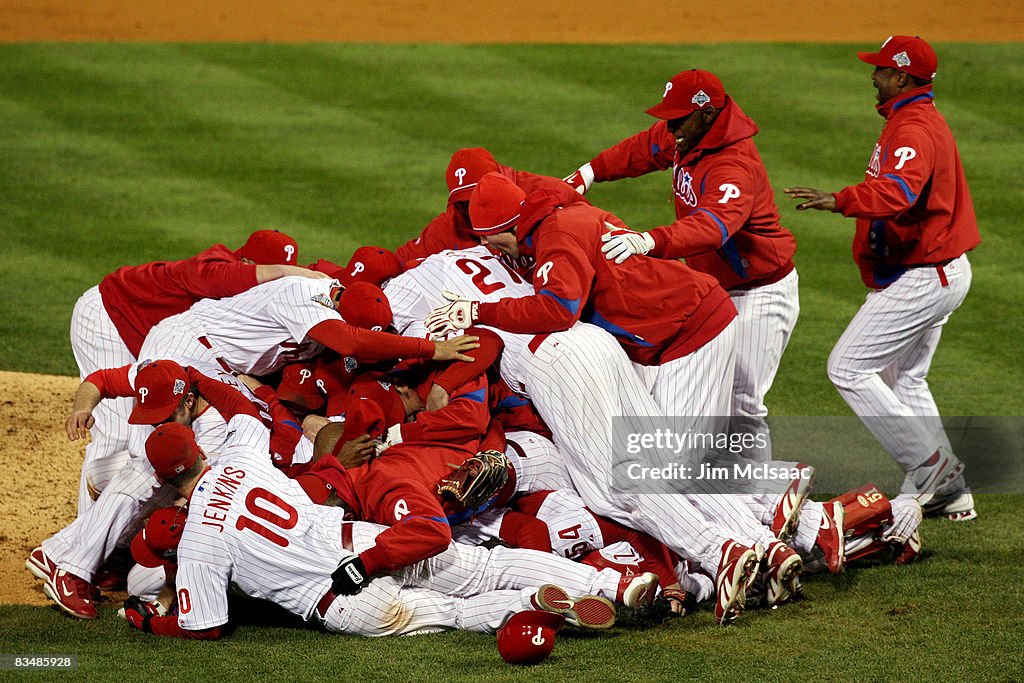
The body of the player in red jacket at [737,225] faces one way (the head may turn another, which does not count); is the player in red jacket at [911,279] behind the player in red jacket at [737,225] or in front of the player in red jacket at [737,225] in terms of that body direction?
behind

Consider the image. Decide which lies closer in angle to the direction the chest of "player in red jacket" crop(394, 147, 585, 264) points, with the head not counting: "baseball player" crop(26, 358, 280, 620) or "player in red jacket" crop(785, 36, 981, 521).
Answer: the baseball player

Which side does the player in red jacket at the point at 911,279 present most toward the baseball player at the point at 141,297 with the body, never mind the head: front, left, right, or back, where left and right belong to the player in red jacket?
front

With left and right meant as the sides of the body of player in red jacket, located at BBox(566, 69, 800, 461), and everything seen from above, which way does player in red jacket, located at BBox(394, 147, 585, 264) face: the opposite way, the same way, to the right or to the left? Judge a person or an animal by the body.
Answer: the same way

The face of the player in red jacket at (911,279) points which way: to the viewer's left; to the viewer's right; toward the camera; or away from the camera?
to the viewer's left

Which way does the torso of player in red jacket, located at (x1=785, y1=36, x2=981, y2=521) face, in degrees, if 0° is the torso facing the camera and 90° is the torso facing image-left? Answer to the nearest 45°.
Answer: approximately 90°

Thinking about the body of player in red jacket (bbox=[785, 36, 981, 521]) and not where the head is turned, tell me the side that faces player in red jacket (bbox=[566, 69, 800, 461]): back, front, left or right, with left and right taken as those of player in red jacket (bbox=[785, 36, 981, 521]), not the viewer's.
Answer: front

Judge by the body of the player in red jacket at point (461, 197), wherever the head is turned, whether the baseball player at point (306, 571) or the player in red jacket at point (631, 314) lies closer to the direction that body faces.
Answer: the baseball player

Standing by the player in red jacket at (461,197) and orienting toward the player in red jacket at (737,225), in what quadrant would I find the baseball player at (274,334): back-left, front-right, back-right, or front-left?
back-right

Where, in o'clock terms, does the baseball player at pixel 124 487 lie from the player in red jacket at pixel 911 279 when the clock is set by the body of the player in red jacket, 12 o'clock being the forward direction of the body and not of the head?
The baseball player is roughly at 11 o'clock from the player in red jacket.

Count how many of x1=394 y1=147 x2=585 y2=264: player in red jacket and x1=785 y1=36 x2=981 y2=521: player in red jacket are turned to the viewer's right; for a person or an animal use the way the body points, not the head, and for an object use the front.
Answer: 0

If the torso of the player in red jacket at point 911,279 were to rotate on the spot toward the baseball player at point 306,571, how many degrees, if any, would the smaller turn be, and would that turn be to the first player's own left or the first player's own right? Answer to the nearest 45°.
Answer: approximately 45° to the first player's own left

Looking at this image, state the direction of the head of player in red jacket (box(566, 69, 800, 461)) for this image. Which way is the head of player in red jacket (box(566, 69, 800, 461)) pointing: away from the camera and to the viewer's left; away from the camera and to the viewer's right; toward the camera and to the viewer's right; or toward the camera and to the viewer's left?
toward the camera and to the viewer's left

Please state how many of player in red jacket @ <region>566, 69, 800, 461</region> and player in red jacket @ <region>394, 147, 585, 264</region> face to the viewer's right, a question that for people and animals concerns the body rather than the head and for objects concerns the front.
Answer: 0

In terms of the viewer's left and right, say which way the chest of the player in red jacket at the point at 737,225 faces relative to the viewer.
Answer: facing the viewer and to the left of the viewer
